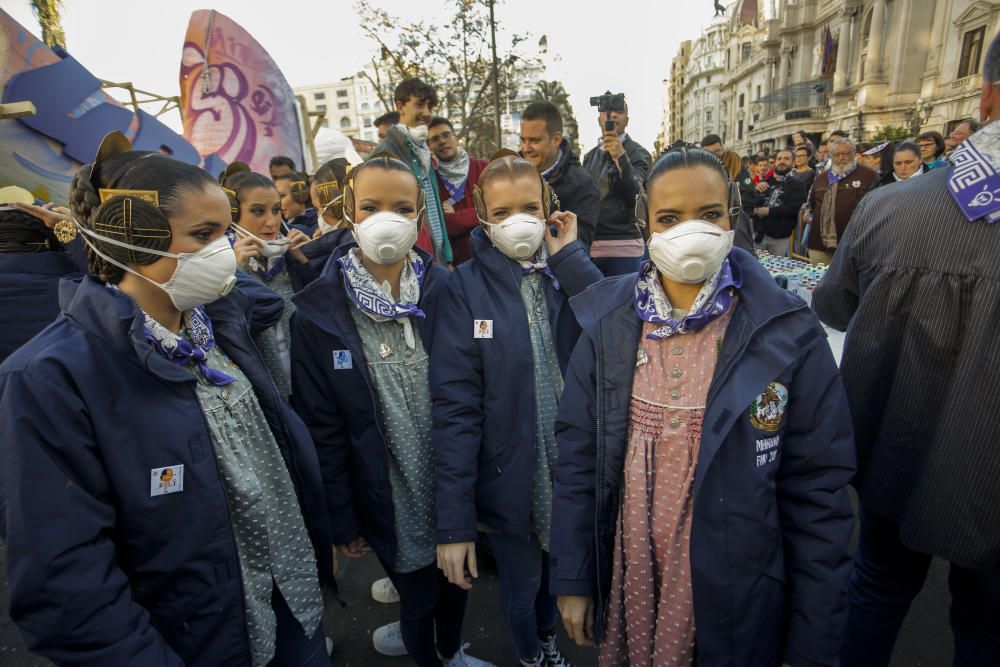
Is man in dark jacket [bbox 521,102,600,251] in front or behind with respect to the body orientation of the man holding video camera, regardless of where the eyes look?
in front

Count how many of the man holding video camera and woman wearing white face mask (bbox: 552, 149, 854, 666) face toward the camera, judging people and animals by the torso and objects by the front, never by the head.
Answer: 2

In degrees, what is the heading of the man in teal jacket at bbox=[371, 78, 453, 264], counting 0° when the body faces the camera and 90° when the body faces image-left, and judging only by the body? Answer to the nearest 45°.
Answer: approximately 315°

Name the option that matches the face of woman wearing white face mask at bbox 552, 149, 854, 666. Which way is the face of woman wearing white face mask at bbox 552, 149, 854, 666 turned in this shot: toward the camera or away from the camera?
toward the camera

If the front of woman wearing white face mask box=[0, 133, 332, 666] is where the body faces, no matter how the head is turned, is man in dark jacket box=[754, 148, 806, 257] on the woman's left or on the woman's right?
on the woman's left

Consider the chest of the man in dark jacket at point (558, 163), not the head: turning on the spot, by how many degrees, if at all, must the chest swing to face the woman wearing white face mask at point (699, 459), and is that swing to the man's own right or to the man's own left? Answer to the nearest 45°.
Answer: approximately 45° to the man's own left

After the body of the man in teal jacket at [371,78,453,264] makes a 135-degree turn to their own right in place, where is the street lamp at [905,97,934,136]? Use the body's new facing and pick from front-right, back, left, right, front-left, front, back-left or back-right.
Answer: back-right

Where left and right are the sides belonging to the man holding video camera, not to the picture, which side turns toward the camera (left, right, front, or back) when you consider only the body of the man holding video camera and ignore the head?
front

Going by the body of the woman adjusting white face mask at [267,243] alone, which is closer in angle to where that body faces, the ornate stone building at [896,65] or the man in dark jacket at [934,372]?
the man in dark jacket

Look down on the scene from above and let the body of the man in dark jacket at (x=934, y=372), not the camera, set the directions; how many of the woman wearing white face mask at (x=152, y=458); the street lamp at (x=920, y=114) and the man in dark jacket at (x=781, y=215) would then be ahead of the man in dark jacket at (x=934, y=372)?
2

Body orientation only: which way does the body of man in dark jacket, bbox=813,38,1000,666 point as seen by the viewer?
away from the camera

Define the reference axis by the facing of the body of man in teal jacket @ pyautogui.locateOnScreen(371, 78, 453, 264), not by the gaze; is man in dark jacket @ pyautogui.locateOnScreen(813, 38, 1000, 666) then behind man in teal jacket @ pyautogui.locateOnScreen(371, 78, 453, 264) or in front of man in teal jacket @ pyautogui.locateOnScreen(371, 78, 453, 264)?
in front

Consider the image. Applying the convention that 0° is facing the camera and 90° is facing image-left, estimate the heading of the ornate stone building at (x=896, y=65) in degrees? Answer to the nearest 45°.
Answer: approximately 45°

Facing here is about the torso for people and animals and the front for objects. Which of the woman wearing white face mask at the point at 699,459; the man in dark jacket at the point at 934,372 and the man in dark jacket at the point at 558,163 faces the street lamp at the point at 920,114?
the man in dark jacket at the point at 934,372

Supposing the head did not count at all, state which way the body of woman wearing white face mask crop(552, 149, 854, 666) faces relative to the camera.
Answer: toward the camera

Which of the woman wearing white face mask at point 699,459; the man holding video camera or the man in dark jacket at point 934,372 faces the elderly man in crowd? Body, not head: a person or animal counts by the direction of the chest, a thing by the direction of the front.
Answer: the man in dark jacket

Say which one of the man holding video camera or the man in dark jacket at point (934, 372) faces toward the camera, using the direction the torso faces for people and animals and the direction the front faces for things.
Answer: the man holding video camera

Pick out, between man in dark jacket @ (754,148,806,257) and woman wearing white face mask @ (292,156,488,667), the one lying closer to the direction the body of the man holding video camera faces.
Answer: the woman wearing white face mask
